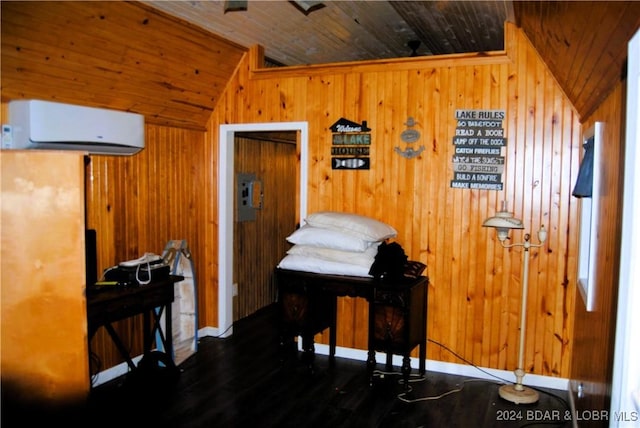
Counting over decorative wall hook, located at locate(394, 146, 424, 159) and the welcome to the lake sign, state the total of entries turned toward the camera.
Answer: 2

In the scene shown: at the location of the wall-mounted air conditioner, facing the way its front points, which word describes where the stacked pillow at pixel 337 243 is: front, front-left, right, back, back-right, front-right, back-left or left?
front-left

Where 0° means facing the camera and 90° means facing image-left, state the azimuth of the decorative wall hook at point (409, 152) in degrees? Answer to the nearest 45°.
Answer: approximately 0°

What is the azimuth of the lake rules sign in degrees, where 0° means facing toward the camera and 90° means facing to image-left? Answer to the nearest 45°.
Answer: approximately 0°

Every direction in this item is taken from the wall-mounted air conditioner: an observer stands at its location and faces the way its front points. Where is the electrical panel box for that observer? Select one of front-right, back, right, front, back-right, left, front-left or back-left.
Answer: left

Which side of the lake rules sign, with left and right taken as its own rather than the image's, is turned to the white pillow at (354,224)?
right

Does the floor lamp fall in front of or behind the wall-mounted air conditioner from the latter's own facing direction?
in front

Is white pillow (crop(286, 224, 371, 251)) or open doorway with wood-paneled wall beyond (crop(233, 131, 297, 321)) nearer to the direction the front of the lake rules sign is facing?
the white pillow

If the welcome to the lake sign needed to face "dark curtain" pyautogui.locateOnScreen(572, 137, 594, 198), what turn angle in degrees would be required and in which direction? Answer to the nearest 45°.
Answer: approximately 45° to its left

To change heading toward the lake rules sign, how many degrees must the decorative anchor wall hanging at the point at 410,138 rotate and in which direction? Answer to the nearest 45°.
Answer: approximately 90° to its left
